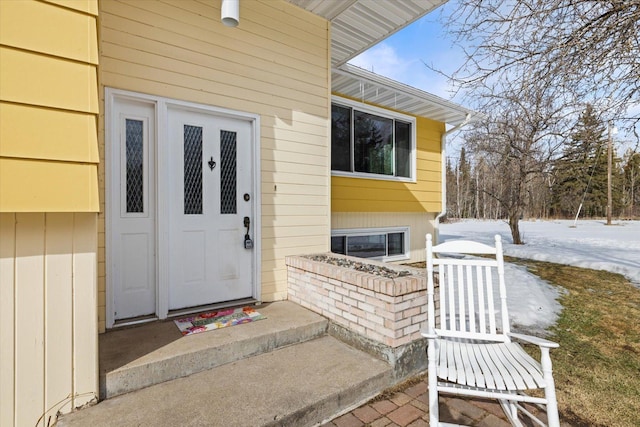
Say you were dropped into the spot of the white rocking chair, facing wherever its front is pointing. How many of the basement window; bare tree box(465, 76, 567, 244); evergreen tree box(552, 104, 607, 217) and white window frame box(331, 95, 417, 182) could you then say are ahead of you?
0

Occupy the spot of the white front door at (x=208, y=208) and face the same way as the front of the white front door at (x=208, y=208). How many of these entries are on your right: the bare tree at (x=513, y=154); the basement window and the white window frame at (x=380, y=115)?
0

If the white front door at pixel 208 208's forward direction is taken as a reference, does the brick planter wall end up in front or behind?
in front

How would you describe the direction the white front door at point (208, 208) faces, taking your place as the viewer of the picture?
facing the viewer and to the right of the viewer

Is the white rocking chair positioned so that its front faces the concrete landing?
no

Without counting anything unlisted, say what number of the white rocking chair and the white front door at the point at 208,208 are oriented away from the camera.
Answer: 0

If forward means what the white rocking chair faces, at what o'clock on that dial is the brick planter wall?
The brick planter wall is roughly at 4 o'clock from the white rocking chair.

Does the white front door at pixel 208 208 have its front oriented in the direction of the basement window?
no

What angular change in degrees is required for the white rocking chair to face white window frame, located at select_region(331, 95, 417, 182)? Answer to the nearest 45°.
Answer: approximately 135° to its right

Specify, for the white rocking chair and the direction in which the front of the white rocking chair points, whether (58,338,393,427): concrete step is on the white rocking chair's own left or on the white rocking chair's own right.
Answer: on the white rocking chair's own right

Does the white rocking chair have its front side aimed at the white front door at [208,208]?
no
